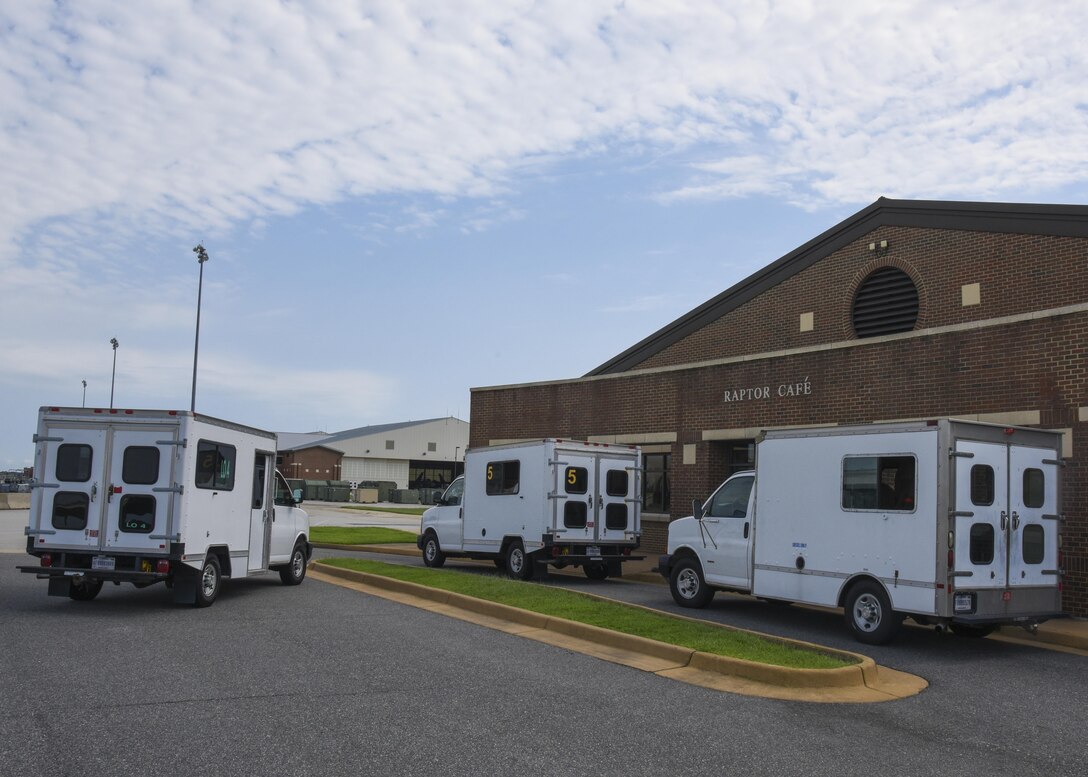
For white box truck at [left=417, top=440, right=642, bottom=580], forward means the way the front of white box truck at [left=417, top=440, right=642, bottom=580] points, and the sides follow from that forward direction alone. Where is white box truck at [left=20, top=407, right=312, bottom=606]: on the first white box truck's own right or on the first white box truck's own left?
on the first white box truck's own left

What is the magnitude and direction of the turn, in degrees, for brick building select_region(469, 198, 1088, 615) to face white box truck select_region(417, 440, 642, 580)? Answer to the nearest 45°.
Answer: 0° — it already faces it

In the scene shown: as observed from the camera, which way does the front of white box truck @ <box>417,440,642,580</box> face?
facing away from the viewer and to the left of the viewer

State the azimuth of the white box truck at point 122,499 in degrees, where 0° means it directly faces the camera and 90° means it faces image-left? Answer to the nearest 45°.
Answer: approximately 225°

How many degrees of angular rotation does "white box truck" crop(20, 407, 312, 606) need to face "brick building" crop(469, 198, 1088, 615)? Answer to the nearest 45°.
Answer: approximately 45° to its right

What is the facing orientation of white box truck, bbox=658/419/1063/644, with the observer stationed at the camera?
facing away from the viewer and to the left of the viewer

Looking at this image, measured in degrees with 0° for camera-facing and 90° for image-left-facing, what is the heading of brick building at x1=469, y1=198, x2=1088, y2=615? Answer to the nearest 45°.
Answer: approximately 45°

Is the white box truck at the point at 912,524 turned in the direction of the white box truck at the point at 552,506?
yes
